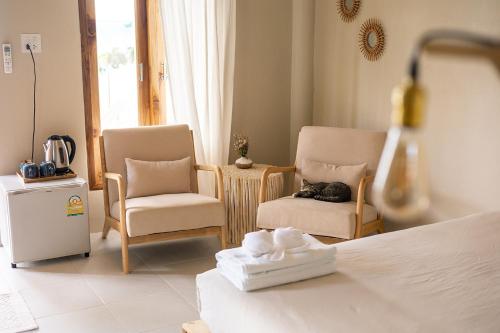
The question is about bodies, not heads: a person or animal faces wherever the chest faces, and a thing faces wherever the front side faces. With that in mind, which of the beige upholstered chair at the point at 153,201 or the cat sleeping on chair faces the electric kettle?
the cat sleeping on chair

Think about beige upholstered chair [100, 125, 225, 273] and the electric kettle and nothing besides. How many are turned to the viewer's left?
1

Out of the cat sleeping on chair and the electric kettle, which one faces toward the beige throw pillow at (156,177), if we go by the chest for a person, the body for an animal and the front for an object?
the cat sleeping on chair

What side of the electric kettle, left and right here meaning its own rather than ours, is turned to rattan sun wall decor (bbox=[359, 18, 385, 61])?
back

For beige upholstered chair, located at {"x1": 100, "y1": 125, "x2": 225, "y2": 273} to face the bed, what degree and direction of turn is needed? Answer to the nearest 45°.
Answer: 0° — it already faces it

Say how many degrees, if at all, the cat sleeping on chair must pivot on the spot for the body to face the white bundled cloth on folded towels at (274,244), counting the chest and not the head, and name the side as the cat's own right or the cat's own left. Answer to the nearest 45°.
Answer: approximately 90° to the cat's own left

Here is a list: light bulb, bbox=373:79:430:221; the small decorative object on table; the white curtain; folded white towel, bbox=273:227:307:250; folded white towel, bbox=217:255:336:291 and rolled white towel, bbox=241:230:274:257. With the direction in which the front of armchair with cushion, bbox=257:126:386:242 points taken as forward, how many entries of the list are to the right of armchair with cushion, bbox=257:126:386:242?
2

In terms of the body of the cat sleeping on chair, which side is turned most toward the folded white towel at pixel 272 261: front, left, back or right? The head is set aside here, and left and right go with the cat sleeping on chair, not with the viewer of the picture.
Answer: left

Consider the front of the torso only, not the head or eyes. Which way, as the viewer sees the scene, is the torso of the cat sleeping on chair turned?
to the viewer's left

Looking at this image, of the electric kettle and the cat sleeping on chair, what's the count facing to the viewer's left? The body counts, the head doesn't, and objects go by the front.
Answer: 2

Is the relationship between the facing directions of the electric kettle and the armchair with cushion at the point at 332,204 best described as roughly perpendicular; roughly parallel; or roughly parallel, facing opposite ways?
roughly perpendicular

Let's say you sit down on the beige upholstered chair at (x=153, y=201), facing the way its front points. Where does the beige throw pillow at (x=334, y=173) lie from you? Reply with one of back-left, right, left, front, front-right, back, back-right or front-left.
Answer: front-left

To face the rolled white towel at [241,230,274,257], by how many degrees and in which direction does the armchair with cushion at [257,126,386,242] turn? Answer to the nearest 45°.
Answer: approximately 45° to its left

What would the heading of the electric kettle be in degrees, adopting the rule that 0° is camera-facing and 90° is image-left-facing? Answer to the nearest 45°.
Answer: approximately 90°

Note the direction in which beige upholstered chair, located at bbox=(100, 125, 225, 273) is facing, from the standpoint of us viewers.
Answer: facing the viewer and to the right of the viewer

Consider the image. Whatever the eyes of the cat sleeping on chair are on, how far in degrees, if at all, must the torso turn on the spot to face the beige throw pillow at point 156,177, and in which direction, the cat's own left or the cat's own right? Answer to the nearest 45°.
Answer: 0° — it already faces it
